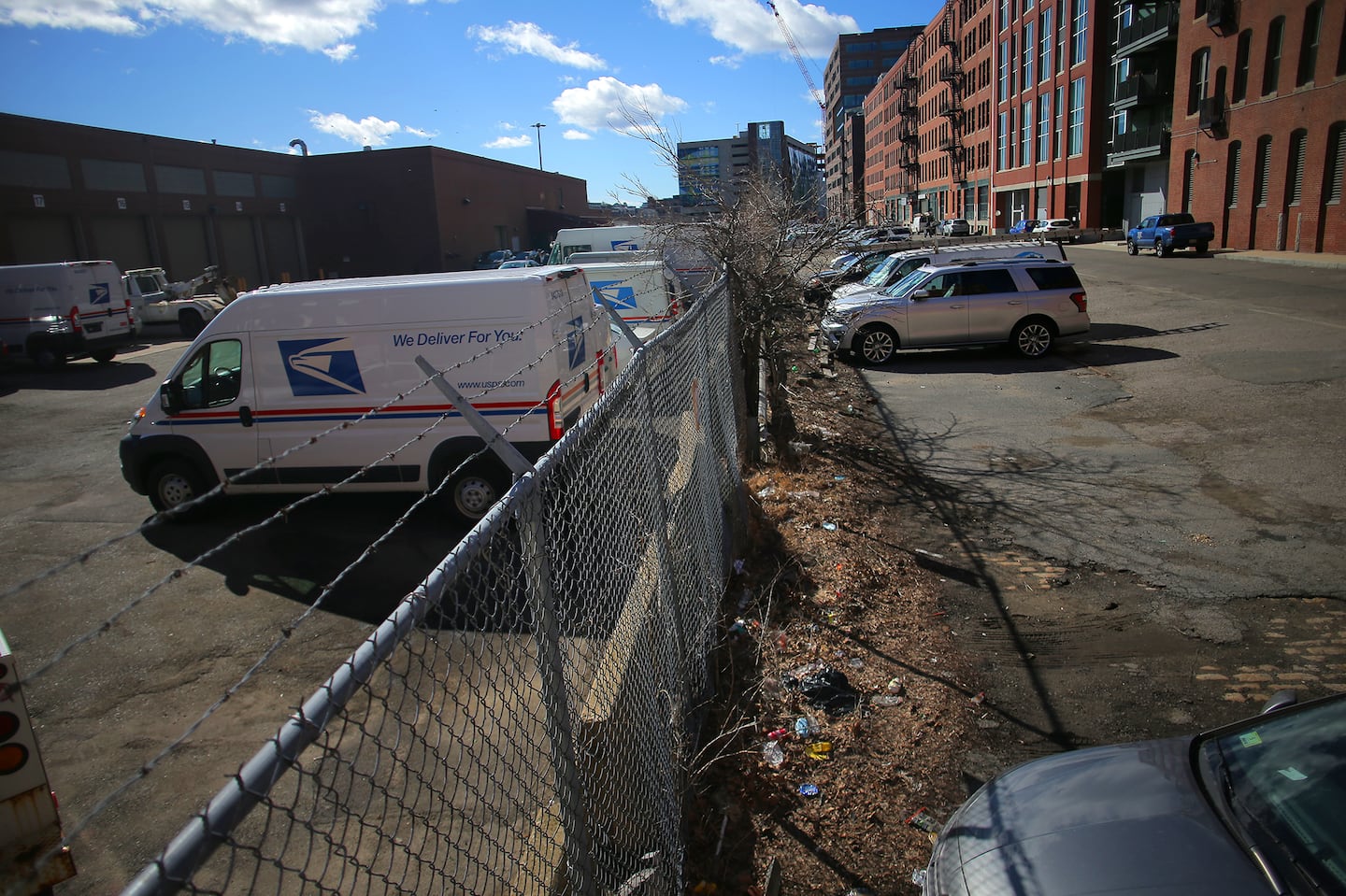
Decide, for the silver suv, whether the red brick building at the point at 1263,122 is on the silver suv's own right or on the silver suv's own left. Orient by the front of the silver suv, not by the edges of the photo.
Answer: on the silver suv's own right

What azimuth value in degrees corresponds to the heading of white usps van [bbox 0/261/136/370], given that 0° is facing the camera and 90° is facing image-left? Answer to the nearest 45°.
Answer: approximately 135°

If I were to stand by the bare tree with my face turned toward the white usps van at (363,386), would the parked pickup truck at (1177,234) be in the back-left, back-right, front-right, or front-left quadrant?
back-right

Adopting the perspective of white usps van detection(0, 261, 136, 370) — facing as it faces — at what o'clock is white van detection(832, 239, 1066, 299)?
The white van is roughly at 6 o'clock from the white usps van.

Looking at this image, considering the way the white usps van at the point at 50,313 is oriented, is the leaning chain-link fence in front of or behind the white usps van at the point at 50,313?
behind

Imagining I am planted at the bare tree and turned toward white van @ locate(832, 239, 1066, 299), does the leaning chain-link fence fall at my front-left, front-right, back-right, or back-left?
back-right

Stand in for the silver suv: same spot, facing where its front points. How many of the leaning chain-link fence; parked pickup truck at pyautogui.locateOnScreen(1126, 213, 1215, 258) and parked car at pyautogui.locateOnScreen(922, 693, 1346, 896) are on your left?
2

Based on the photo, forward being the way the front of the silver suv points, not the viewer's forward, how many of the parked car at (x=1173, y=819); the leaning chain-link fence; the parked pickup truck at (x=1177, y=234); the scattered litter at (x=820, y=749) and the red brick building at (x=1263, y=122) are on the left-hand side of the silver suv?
3

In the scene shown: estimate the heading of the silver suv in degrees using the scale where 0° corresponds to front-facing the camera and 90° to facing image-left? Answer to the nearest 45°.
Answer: approximately 90°

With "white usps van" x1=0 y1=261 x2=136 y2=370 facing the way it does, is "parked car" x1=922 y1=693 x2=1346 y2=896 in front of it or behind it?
behind

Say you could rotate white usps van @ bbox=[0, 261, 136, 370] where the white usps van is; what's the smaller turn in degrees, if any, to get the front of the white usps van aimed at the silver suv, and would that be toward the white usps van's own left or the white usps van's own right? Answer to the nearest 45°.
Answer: approximately 180°

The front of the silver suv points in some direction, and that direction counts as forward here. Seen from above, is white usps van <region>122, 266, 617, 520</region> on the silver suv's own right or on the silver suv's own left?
on the silver suv's own left

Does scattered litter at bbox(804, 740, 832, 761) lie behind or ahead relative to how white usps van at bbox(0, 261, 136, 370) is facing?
behind

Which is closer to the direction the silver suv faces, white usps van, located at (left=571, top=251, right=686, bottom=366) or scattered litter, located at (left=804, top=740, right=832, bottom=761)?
the white usps van
